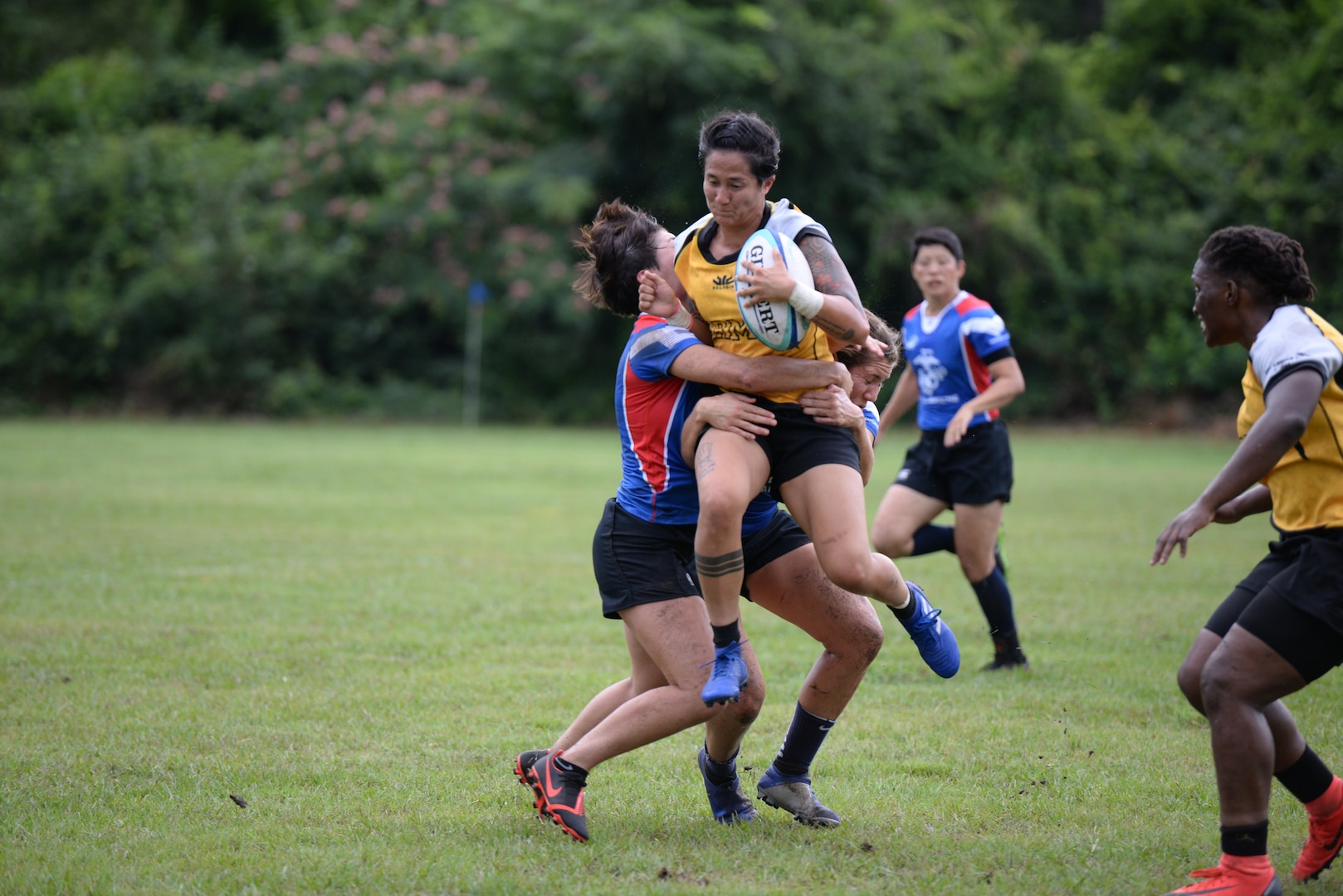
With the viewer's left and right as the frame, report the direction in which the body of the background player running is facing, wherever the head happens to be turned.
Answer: facing the viewer and to the left of the viewer

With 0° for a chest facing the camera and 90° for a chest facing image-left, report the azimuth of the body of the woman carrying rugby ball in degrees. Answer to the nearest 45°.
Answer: approximately 45°

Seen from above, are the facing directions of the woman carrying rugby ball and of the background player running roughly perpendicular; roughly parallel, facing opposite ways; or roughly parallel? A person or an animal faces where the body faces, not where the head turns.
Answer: roughly parallel

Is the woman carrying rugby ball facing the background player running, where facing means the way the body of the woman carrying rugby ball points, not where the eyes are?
no

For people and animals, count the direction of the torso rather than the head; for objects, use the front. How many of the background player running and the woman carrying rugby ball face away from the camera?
0

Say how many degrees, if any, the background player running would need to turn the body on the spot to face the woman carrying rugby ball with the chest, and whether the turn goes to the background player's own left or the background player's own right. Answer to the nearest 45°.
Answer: approximately 45° to the background player's own left
